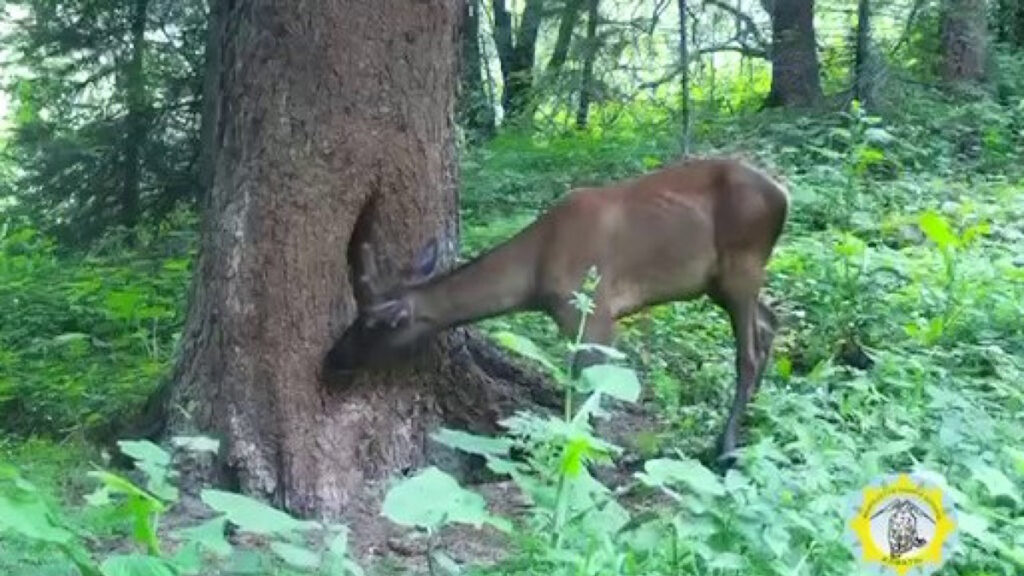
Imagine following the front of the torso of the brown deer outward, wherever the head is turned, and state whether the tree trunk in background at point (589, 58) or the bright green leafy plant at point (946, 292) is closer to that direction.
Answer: the tree trunk in background

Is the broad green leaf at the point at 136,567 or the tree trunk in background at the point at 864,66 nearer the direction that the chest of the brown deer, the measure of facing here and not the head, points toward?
the broad green leaf

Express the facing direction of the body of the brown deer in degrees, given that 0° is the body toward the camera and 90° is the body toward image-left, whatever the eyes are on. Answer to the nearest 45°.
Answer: approximately 90°

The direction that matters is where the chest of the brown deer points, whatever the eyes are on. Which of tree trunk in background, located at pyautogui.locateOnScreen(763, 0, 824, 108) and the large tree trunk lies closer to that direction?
the large tree trunk

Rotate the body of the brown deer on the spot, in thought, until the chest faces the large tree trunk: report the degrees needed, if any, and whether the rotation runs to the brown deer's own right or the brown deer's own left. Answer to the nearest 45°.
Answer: approximately 45° to the brown deer's own left

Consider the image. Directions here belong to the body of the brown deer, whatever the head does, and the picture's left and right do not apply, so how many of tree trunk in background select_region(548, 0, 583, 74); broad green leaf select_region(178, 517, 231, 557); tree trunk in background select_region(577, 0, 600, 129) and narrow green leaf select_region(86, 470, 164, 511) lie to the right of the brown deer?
2

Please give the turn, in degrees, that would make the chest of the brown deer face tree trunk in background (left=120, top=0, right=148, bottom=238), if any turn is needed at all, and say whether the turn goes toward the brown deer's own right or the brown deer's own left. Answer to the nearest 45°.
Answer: approximately 45° to the brown deer's own right

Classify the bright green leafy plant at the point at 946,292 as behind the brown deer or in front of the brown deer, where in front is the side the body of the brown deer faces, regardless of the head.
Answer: behind

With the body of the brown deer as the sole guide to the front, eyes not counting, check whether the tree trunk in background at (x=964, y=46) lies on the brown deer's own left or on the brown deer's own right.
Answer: on the brown deer's own right

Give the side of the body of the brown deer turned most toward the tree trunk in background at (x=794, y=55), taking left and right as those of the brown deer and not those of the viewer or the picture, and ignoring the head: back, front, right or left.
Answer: right
